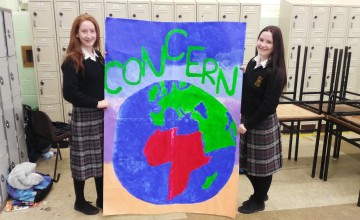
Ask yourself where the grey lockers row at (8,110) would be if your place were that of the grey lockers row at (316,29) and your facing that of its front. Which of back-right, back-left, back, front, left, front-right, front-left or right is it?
front-right

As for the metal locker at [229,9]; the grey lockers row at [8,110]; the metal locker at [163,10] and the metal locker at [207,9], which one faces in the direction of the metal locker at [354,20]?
the grey lockers row

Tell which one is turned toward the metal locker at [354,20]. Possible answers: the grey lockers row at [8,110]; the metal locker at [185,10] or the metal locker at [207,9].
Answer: the grey lockers row

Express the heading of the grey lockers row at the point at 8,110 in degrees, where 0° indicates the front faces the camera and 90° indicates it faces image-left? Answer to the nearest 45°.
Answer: approximately 270°

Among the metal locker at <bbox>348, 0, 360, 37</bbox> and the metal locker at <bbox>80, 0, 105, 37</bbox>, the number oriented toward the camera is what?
2

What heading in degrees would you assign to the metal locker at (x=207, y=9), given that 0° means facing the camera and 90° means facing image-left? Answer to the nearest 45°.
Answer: approximately 0°

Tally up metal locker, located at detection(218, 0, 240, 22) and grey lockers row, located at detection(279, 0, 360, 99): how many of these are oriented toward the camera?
2

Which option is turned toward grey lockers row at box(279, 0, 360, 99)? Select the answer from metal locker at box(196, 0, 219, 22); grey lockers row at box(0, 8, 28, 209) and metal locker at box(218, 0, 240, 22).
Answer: grey lockers row at box(0, 8, 28, 209)

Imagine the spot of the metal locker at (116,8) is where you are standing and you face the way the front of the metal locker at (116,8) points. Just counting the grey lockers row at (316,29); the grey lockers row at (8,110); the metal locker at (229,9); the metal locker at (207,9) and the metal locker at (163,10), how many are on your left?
4

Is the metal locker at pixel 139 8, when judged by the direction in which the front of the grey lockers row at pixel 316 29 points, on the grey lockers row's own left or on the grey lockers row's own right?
on the grey lockers row's own right
